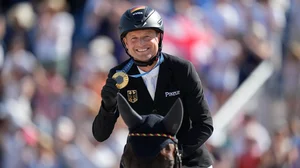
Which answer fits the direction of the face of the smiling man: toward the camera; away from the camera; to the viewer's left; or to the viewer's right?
toward the camera

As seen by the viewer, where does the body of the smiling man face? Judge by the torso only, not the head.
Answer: toward the camera
